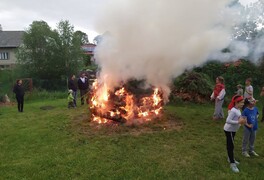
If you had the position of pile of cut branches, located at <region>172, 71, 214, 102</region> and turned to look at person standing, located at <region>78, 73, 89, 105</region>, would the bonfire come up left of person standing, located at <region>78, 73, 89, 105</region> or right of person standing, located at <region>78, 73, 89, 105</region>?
left

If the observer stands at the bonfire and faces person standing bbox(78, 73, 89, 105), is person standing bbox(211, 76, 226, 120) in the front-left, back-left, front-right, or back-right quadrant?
back-right

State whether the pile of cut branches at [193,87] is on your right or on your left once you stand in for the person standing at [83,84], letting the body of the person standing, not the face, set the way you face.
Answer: on your left

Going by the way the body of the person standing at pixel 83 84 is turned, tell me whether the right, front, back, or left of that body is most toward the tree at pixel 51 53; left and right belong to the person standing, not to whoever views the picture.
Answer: back

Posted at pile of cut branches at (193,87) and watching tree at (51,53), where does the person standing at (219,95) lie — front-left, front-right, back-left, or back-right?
back-left

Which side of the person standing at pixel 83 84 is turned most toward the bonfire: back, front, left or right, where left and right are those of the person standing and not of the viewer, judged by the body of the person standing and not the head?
front
